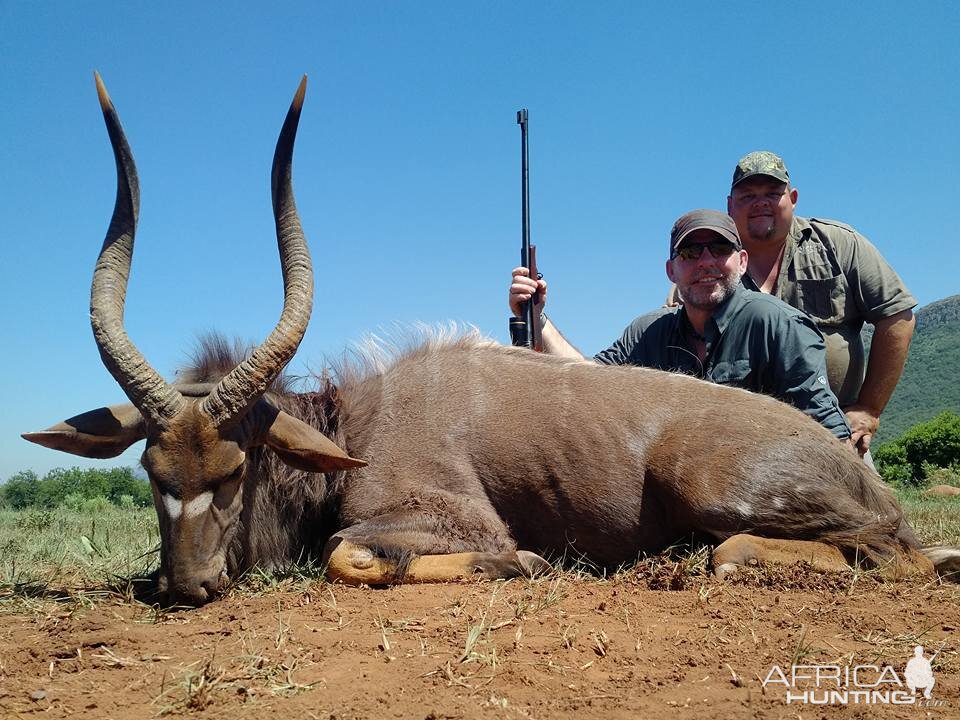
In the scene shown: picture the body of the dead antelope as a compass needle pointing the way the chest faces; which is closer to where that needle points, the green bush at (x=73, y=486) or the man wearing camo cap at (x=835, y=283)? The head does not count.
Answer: the green bush

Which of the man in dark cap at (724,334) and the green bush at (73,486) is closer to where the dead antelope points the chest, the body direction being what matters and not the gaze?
the green bush

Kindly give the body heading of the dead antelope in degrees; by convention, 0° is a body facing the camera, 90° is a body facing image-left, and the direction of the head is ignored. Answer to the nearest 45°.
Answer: approximately 90°

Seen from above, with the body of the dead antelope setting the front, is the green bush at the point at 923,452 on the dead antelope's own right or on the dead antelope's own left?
on the dead antelope's own right

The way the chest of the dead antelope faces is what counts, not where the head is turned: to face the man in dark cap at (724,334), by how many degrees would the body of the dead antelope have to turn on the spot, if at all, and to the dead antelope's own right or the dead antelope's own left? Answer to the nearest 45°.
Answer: approximately 135° to the dead antelope's own right

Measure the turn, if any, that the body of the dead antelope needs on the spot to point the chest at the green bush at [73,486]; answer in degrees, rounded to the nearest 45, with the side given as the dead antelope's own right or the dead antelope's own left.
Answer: approximately 45° to the dead antelope's own right

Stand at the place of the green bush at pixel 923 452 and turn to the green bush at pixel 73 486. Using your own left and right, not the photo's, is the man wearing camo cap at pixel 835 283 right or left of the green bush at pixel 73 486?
left
